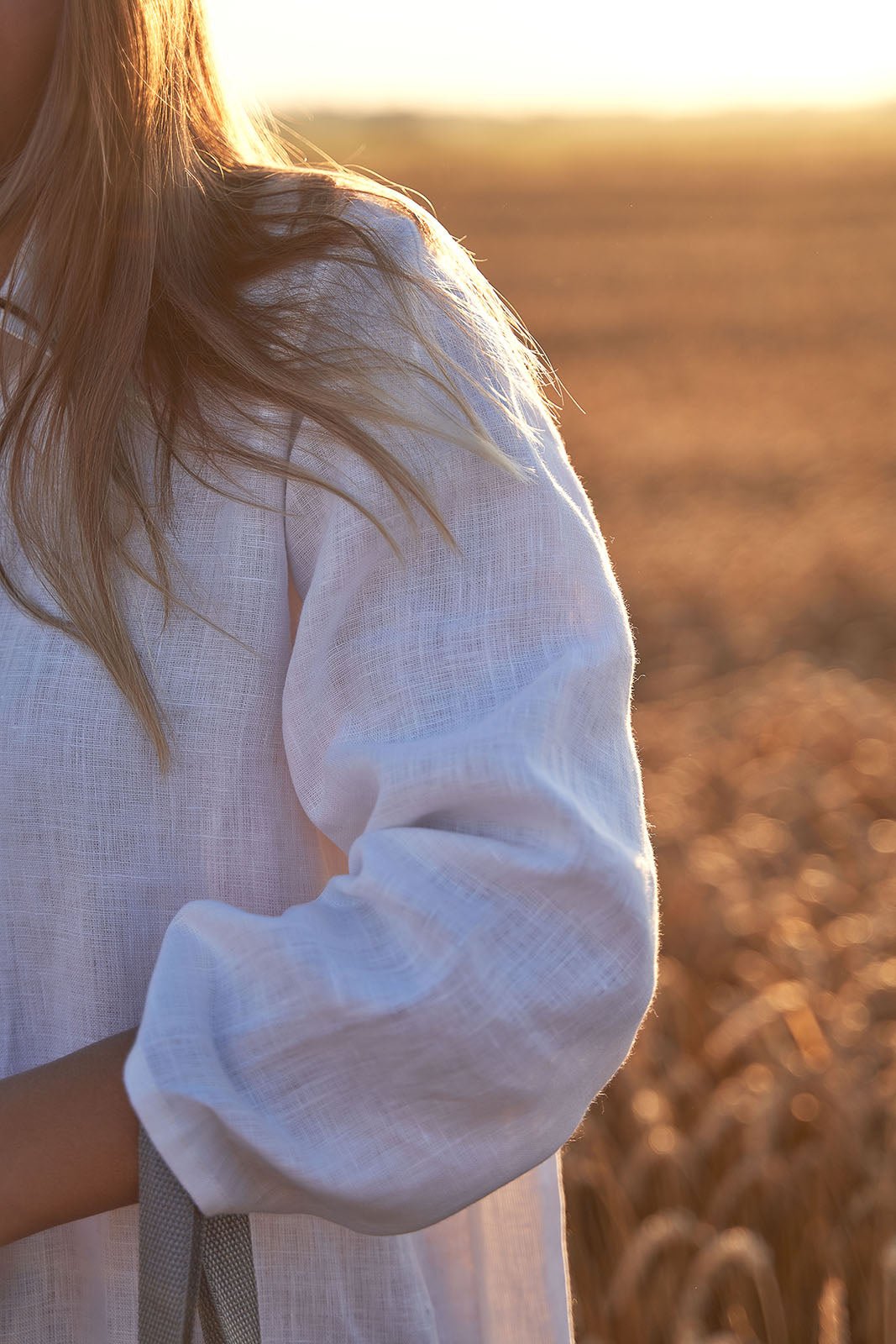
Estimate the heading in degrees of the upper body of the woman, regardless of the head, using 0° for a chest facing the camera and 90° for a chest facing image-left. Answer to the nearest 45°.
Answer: approximately 45°
